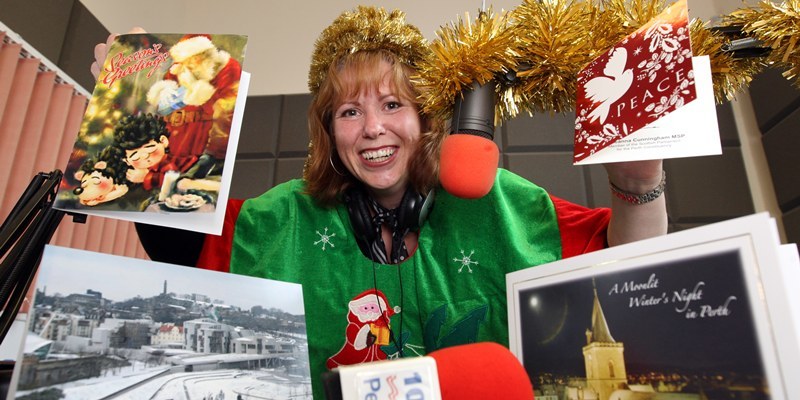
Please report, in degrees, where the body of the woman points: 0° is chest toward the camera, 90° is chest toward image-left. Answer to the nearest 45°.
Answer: approximately 0°

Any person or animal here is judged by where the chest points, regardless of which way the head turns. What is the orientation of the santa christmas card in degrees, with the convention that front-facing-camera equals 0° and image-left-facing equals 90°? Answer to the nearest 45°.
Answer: approximately 0°

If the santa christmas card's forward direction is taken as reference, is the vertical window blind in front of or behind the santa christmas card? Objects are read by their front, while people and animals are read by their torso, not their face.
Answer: behind
